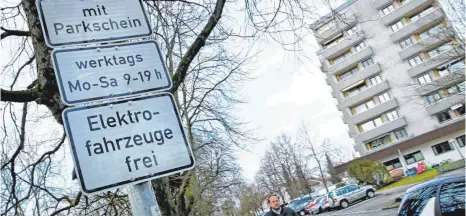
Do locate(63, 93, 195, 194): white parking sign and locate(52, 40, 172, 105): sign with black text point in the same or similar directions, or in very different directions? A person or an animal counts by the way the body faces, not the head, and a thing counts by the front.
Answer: same or similar directions

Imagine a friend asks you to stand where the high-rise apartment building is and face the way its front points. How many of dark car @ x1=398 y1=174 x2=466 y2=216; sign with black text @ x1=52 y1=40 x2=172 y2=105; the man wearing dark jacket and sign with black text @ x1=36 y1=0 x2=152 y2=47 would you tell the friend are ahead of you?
4

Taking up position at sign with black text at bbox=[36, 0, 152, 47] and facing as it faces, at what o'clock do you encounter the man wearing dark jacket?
The man wearing dark jacket is roughly at 7 o'clock from the sign with black text.

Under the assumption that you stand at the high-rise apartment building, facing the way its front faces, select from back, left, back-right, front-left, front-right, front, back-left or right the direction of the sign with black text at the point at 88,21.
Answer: front

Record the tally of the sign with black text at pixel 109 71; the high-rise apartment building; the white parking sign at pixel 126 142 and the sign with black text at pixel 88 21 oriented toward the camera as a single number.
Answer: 4

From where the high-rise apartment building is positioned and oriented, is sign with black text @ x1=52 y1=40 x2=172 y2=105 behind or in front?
in front

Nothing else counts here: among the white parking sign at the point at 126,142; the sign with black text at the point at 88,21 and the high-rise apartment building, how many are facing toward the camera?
3

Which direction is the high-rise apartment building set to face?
toward the camera

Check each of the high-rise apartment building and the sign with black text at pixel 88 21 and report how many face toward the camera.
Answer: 2

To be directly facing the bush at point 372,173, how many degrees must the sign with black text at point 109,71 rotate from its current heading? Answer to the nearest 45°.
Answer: approximately 135° to its left

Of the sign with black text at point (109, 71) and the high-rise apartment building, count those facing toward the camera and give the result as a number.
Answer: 2
